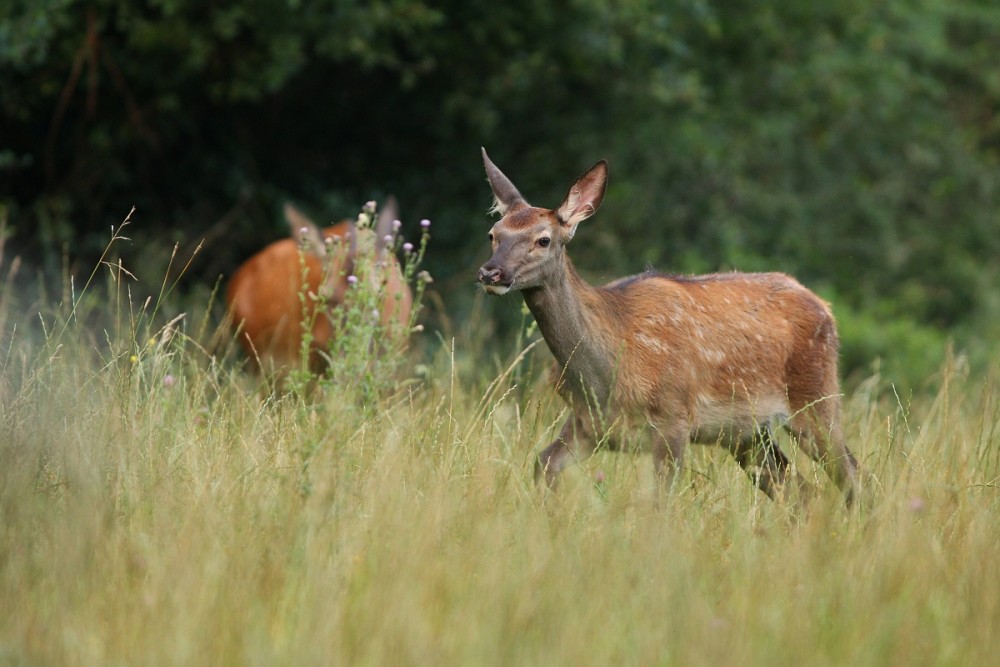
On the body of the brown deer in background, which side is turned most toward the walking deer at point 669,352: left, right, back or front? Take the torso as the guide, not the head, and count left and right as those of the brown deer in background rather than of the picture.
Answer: front

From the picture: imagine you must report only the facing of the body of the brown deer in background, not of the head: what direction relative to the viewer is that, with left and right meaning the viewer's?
facing the viewer and to the right of the viewer
